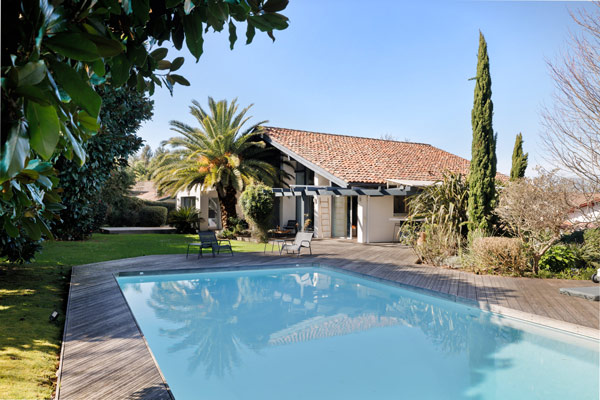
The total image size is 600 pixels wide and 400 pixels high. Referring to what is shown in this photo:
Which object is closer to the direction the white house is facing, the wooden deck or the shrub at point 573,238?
the wooden deck

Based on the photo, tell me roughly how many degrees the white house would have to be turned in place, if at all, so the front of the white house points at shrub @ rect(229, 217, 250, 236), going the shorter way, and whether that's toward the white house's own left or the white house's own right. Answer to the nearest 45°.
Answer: approximately 45° to the white house's own right

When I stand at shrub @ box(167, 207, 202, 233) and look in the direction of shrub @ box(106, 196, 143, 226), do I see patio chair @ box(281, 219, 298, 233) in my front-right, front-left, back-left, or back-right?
back-right

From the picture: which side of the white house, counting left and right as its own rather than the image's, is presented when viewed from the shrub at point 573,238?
left

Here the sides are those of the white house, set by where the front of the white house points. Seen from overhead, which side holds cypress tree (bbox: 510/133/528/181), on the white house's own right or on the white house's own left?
on the white house's own left

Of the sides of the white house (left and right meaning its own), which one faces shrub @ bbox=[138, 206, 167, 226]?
right

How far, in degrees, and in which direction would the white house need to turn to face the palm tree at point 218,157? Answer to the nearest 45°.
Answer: approximately 45° to its right

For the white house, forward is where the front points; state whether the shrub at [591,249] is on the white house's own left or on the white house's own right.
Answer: on the white house's own left

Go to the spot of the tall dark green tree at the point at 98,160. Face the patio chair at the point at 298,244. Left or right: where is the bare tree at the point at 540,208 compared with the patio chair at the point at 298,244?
right

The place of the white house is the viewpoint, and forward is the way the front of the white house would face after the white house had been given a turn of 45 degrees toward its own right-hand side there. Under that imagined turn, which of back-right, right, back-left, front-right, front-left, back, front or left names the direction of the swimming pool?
left

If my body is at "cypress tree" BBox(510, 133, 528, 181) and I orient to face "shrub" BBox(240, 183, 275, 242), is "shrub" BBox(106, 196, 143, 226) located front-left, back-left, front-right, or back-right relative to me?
front-right

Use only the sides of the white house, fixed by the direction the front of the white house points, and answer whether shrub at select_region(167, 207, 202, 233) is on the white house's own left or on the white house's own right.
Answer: on the white house's own right

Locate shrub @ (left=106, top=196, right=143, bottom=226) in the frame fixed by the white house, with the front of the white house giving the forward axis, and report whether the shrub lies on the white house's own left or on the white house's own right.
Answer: on the white house's own right

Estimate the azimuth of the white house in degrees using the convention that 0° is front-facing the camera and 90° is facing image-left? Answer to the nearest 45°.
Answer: approximately 45°
